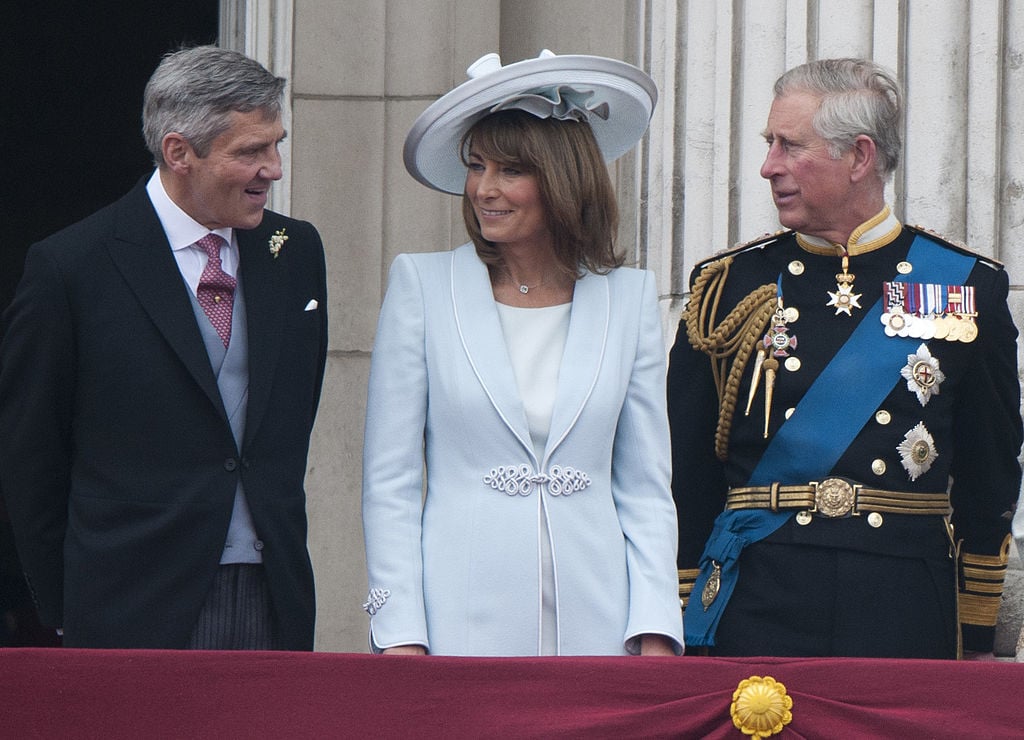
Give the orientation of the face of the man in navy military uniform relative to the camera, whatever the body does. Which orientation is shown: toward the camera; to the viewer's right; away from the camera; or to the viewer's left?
to the viewer's left

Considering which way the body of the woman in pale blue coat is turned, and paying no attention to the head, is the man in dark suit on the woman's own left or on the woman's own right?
on the woman's own right

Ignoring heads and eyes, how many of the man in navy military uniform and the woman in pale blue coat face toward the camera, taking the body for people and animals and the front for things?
2

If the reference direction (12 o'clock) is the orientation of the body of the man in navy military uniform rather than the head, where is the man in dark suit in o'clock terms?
The man in dark suit is roughly at 2 o'clock from the man in navy military uniform.

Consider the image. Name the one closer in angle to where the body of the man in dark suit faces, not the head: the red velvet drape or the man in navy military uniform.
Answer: the red velvet drape

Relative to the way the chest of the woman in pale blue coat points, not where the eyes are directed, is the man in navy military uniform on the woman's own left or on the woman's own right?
on the woman's own left

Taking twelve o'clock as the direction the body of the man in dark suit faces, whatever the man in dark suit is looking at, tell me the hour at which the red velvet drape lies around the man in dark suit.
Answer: The red velvet drape is roughly at 12 o'clock from the man in dark suit.

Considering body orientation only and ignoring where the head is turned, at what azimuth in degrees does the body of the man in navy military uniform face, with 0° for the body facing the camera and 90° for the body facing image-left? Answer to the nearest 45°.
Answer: approximately 0°
